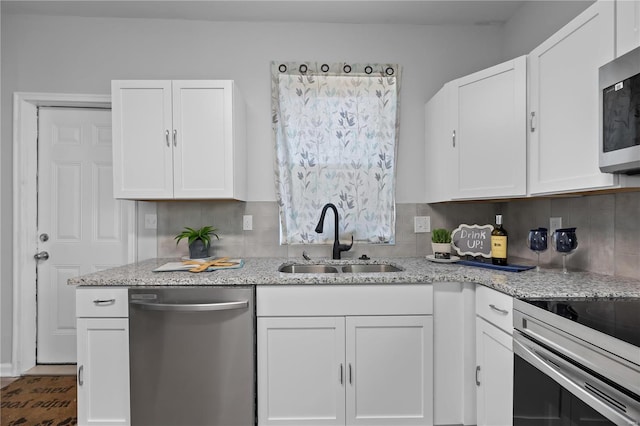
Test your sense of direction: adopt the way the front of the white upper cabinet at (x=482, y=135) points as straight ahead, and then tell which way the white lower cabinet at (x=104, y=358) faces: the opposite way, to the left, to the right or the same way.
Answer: to the left

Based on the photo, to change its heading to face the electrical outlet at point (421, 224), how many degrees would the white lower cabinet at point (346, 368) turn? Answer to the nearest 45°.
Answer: approximately 135° to its left

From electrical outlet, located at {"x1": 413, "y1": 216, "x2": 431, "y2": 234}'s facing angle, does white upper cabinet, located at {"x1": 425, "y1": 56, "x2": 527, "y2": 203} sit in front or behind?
in front

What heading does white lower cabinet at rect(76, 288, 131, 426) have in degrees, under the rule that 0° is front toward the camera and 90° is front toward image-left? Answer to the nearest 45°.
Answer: approximately 0°

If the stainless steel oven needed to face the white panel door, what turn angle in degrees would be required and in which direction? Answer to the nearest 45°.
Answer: approximately 45° to its right

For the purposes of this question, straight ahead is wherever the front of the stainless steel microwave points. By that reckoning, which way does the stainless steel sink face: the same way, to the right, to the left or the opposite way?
to the left

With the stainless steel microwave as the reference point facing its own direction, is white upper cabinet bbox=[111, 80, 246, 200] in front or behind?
in front

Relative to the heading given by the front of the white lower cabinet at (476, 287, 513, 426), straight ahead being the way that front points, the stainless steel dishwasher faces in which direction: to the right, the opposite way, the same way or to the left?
to the left

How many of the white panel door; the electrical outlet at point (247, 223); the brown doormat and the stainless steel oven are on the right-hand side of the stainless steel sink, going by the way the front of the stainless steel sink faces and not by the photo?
3

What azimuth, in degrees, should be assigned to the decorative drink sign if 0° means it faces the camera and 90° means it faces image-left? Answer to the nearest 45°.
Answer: approximately 0°

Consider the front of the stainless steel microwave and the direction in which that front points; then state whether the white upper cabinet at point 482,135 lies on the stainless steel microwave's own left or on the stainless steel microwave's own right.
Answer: on the stainless steel microwave's own right
